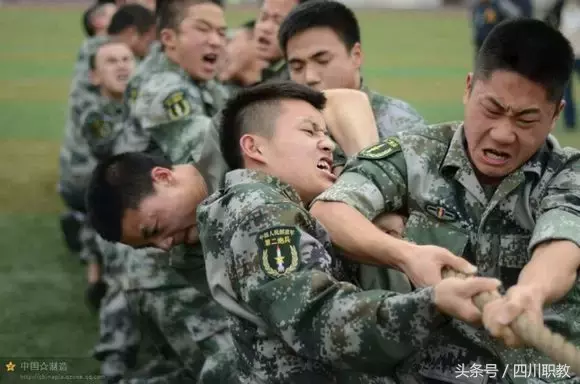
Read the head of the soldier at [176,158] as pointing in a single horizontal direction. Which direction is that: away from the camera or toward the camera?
toward the camera

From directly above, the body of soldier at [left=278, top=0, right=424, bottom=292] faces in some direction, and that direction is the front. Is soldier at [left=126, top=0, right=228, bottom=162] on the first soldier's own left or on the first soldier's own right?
on the first soldier's own right

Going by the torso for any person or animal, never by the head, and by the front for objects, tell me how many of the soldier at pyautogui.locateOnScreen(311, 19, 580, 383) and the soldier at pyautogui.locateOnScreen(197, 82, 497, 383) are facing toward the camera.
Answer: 1

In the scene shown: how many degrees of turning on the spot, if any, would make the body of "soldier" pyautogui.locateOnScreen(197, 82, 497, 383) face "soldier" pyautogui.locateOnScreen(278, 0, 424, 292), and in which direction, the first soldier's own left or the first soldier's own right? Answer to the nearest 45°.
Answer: approximately 90° to the first soldier's own left

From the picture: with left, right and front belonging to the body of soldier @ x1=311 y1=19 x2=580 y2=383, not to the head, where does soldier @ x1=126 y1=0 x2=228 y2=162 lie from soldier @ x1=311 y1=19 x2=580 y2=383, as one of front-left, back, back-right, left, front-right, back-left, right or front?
back-right

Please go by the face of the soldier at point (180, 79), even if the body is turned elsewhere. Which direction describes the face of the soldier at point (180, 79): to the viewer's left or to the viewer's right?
to the viewer's right

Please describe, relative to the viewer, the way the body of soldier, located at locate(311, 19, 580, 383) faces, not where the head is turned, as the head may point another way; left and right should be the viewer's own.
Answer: facing the viewer

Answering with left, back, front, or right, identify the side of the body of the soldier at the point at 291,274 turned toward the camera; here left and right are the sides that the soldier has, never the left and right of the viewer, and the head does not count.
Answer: right

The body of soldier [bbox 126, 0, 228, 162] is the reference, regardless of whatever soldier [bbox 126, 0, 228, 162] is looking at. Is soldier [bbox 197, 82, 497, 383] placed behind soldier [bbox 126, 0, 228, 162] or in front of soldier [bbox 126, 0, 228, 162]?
in front
